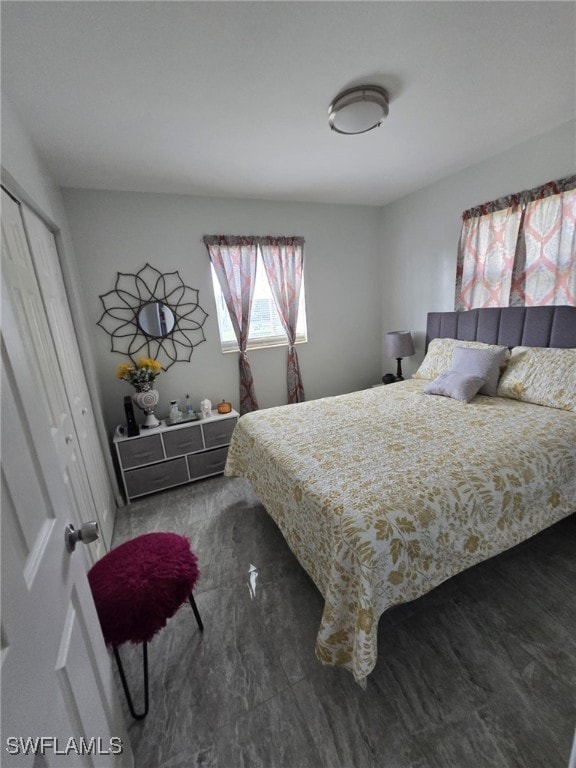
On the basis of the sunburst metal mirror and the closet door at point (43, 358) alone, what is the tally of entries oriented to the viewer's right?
1

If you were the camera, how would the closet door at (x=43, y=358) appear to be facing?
facing to the right of the viewer

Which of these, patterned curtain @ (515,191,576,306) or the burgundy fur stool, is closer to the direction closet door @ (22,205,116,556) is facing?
the patterned curtain

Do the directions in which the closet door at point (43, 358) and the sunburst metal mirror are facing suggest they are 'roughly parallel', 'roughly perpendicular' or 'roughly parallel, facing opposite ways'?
roughly perpendicular

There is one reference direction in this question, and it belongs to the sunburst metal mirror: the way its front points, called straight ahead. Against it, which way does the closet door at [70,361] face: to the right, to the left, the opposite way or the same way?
to the left

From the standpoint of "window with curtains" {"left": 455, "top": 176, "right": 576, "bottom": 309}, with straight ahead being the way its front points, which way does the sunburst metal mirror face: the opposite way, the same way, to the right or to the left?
to the left

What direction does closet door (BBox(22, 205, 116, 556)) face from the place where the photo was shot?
facing to the right of the viewer

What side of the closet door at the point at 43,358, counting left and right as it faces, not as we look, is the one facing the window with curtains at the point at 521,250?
front

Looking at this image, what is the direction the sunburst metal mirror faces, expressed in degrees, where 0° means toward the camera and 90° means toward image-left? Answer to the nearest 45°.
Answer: approximately 0°

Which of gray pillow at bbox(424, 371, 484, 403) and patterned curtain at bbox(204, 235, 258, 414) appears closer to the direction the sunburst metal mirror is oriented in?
the gray pillow

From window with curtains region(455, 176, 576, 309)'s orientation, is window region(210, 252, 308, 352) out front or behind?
out front

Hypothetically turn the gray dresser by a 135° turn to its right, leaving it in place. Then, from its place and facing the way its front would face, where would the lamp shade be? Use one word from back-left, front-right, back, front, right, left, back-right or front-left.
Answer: back

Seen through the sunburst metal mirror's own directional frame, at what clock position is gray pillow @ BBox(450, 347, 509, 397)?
The gray pillow is roughly at 10 o'clock from the sunburst metal mirror.

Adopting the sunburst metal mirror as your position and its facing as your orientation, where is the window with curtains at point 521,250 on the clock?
The window with curtains is roughly at 10 o'clock from the sunburst metal mirror.

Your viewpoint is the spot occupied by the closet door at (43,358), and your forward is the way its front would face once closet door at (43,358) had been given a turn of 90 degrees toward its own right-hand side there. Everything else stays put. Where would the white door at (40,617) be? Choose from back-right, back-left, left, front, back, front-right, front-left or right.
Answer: front

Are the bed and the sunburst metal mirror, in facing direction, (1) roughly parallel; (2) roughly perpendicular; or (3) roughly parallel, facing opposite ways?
roughly perpendicular
